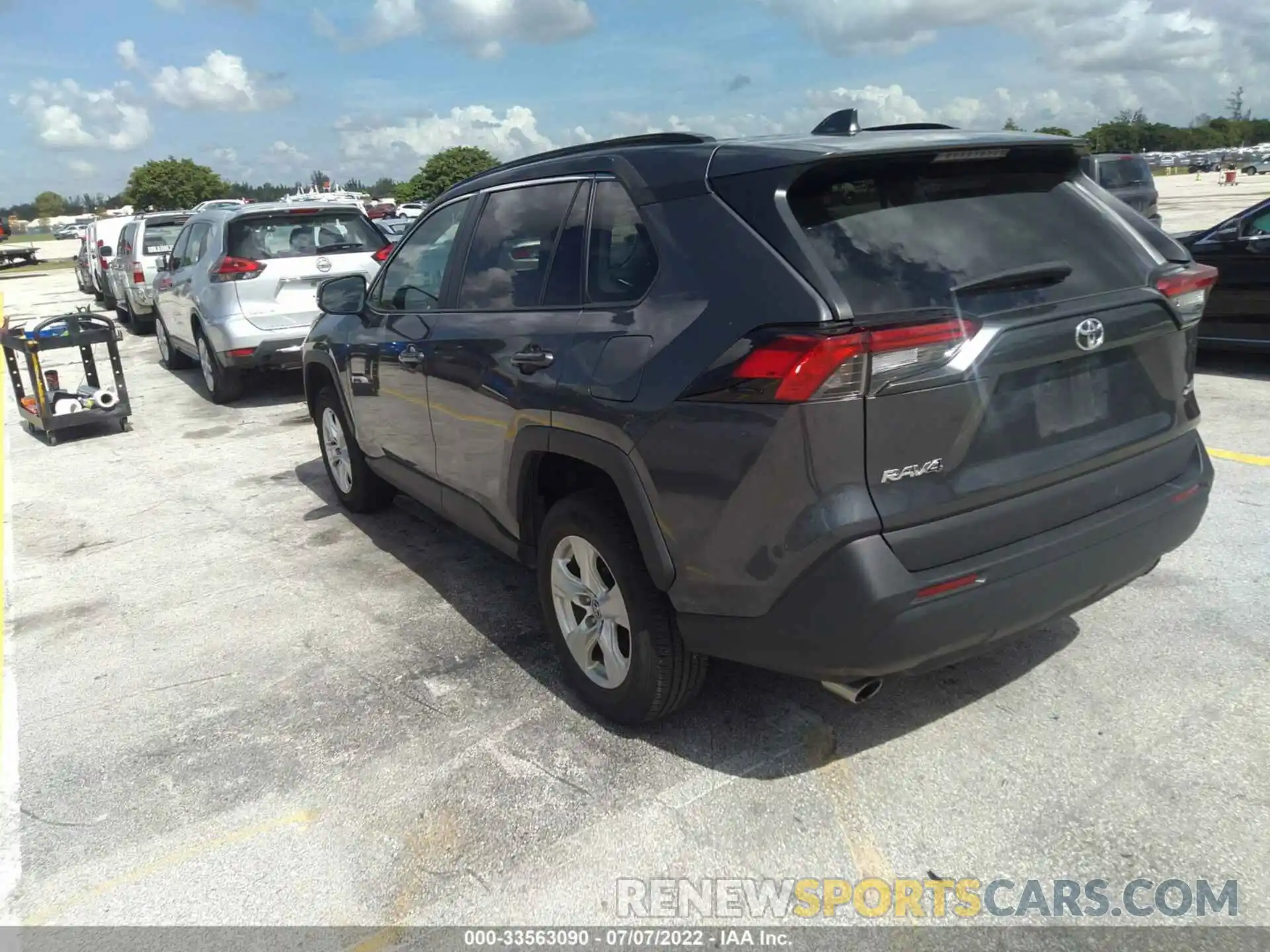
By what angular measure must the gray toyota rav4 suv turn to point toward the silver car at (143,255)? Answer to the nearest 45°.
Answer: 0° — it already faces it

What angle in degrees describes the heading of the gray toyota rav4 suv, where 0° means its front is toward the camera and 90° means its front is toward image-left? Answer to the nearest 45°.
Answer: approximately 135°

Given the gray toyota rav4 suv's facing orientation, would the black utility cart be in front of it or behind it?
in front

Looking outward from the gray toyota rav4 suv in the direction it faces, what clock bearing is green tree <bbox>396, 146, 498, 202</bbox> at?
The green tree is roughly at 1 o'clock from the gray toyota rav4 suv.

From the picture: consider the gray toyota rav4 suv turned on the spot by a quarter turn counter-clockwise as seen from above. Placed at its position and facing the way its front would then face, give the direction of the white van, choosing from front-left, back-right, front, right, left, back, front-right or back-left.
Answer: right

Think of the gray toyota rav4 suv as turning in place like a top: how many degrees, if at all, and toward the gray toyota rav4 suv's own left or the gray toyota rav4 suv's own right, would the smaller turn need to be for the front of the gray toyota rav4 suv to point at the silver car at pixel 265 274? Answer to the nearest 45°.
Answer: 0° — it already faces it
